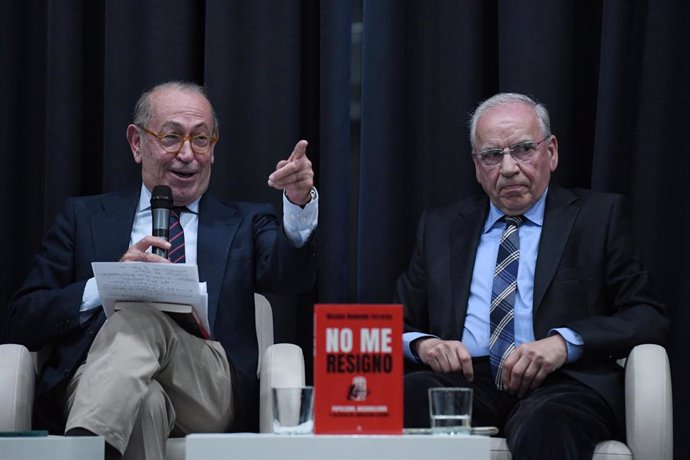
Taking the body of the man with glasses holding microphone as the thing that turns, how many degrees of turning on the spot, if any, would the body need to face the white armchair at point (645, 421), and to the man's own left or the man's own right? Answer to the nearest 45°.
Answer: approximately 45° to the man's own left

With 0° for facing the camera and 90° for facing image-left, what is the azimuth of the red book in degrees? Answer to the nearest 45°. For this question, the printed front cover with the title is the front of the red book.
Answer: approximately 0°

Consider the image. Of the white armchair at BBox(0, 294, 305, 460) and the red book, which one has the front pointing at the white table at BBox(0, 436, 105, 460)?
the white armchair

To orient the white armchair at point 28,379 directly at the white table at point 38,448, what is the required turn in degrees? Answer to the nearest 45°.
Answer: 0° — it already faces it

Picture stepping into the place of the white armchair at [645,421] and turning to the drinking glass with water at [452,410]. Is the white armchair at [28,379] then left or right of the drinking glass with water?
right

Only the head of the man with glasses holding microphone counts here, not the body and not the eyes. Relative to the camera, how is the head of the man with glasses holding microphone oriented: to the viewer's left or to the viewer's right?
to the viewer's right
